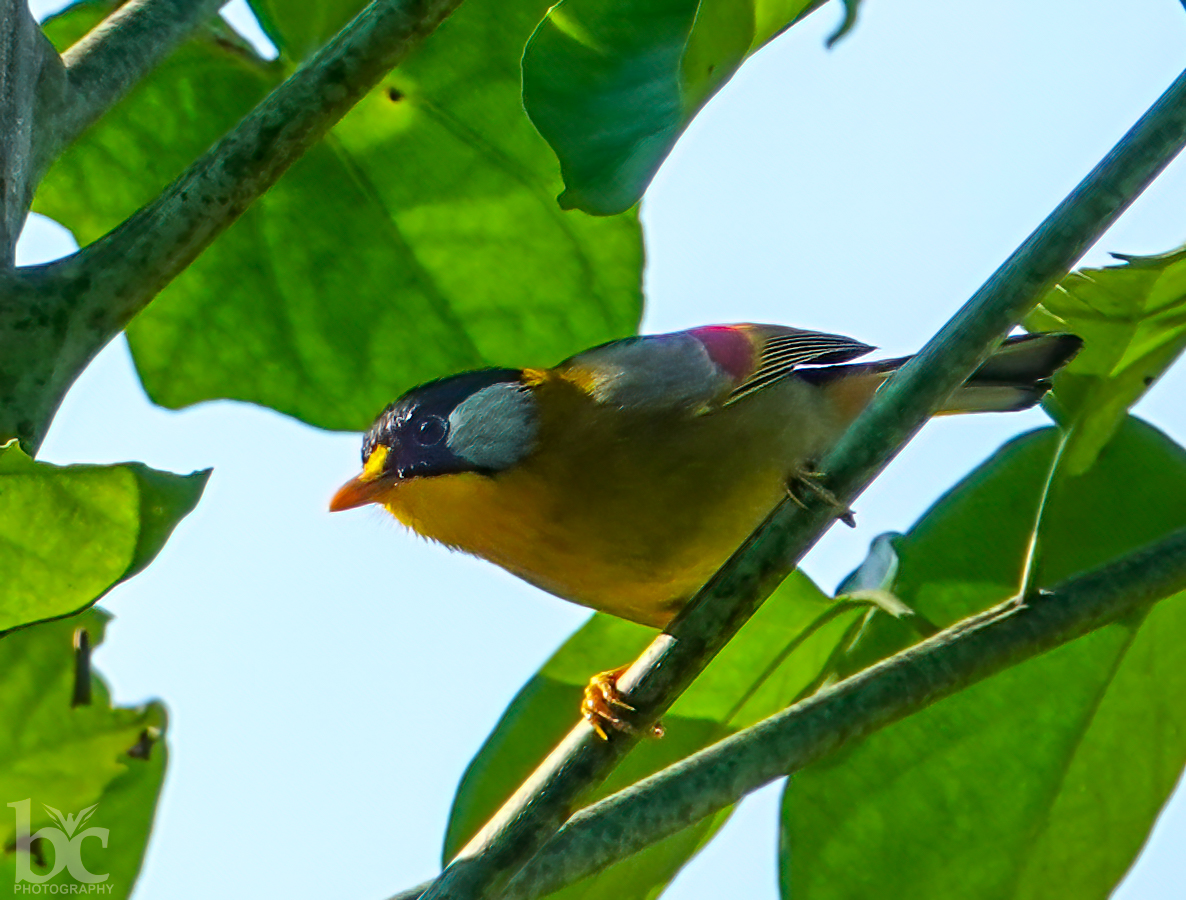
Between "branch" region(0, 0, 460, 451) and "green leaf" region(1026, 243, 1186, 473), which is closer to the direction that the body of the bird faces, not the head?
the branch

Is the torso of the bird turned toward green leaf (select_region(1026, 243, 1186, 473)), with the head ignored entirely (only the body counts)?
no

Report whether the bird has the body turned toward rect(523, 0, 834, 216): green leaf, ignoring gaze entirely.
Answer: no

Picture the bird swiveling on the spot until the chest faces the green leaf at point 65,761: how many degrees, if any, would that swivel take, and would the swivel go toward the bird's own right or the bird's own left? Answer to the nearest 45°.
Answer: approximately 45° to the bird's own left

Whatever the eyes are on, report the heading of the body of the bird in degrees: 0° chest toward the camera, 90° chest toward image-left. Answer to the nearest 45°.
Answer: approximately 90°
